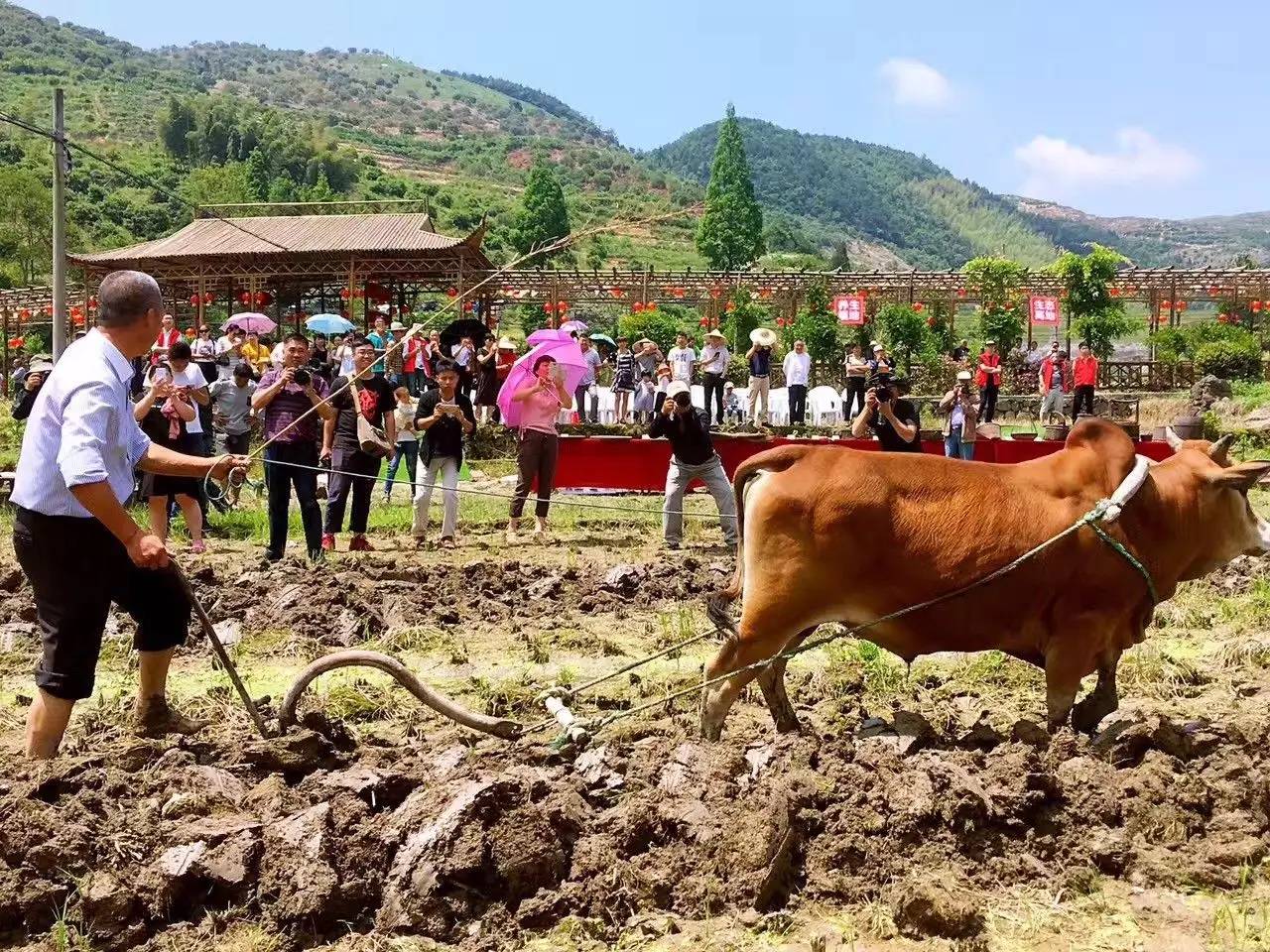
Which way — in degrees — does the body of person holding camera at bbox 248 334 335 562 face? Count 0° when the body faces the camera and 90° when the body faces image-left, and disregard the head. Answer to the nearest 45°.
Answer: approximately 0°

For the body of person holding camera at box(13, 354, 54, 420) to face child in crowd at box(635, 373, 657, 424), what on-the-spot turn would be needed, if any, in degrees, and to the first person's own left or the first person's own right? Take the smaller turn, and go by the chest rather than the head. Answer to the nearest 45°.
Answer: approximately 90° to the first person's own left

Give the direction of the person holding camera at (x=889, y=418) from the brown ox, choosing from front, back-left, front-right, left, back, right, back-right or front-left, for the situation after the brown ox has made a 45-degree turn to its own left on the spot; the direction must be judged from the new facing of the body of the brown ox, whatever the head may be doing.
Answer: front-left

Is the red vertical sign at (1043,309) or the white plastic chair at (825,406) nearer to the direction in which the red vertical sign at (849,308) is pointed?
the white plastic chair

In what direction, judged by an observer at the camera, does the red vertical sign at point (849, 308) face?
facing the viewer

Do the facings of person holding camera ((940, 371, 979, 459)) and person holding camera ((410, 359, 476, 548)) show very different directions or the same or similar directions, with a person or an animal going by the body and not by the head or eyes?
same or similar directions

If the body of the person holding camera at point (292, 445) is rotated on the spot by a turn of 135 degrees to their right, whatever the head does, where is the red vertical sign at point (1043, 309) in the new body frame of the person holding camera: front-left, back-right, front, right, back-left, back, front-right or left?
right

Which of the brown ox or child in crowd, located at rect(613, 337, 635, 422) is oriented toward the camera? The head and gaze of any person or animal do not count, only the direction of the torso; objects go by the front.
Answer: the child in crowd

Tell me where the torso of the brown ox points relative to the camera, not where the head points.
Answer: to the viewer's right

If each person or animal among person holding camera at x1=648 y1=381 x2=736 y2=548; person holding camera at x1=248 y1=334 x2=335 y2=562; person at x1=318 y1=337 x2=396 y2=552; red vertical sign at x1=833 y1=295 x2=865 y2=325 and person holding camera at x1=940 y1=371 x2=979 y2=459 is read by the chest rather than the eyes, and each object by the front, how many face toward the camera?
5

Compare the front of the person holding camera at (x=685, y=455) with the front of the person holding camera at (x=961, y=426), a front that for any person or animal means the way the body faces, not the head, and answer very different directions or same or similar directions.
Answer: same or similar directions

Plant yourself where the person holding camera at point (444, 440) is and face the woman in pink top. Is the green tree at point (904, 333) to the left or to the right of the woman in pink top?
left

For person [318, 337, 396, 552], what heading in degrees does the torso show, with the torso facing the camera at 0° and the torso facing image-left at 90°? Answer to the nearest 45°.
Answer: approximately 0°

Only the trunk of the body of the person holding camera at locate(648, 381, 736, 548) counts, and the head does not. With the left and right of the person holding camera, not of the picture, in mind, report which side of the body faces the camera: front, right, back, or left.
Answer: front

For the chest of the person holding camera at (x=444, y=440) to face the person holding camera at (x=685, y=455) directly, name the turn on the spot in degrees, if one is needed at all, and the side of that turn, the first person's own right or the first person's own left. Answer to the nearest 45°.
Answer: approximately 90° to the first person's own left

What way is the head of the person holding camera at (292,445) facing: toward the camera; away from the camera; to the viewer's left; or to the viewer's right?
toward the camera

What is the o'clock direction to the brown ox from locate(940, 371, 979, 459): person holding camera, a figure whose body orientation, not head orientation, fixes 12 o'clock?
The brown ox is roughly at 12 o'clock from the person holding camera.

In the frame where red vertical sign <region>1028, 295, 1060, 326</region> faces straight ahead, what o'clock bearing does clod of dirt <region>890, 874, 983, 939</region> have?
The clod of dirt is roughly at 12 o'clock from the red vertical sign.
